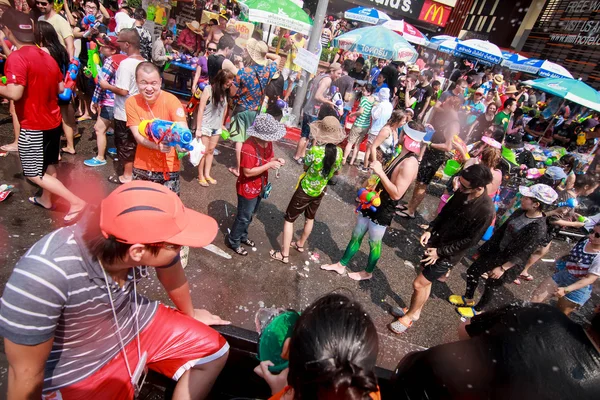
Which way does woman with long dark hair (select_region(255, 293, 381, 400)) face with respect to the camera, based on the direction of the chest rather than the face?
away from the camera

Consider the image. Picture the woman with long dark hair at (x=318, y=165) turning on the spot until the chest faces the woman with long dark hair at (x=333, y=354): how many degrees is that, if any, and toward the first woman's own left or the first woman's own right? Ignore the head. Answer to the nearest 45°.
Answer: approximately 135° to the first woman's own left

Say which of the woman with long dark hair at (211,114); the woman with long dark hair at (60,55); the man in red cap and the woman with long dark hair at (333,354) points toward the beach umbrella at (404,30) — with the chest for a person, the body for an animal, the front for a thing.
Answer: the woman with long dark hair at (333,354)

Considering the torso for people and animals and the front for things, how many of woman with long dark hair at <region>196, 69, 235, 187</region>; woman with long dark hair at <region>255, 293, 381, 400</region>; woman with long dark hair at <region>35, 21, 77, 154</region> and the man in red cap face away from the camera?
2

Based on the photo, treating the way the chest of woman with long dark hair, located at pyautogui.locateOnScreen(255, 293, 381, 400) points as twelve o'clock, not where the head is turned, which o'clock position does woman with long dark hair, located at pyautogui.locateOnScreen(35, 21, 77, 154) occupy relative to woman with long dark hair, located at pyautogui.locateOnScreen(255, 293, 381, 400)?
woman with long dark hair, located at pyautogui.locateOnScreen(35, 21, 77, 154) is roughly at 10 o'clock from woman with long dark hair, located at pyautogui.locateOnScreen(255, 293, 381, 400).

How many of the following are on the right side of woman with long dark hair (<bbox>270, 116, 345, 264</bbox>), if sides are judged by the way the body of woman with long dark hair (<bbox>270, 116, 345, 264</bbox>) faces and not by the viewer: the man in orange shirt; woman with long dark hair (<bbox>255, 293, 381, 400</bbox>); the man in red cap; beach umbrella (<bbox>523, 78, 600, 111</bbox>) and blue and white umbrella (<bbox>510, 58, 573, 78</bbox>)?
2

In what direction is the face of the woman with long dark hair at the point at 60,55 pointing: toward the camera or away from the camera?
away from the camera

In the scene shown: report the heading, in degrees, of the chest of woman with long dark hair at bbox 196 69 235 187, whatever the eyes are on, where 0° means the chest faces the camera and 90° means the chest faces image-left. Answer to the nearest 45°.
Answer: approximately 315°

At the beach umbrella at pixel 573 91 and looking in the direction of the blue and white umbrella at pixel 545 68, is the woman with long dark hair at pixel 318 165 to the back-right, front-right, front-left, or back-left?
back-left

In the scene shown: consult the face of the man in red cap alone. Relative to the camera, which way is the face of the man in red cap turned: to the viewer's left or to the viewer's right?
to the viewer's right

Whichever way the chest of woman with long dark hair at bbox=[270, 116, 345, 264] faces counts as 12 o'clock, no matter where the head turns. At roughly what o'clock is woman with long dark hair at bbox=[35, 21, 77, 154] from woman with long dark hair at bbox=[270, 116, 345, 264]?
woman with long dark hair at bbox=[35, 21, 77, 154] is roughly at 11 o'clock from woman with long dark hair at bbox=[270, 116, 345, 264].

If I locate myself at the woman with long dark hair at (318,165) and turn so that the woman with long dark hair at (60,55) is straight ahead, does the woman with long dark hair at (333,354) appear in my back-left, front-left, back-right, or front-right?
back-left

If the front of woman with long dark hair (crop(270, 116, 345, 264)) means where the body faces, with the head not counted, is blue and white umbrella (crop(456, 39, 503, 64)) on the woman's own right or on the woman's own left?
on the woman's own right
